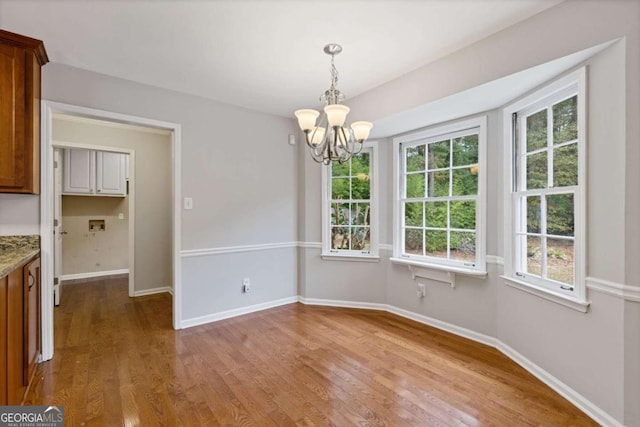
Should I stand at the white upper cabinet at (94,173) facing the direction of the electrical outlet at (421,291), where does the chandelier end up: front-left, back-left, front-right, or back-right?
front-right

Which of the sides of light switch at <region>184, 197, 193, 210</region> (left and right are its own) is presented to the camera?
front

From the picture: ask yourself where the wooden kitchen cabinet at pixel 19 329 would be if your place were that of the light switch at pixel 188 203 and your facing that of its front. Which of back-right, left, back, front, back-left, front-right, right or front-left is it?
front-right

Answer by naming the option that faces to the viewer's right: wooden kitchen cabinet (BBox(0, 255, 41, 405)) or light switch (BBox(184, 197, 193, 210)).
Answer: the wooden kitchen cabinet

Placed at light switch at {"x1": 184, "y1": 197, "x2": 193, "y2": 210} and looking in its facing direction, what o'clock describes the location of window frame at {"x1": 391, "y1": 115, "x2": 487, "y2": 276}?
The window frame is roughly at 10 o'clock from the light switch.

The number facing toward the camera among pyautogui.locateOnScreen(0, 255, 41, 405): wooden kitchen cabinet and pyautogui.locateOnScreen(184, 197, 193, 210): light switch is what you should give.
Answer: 1

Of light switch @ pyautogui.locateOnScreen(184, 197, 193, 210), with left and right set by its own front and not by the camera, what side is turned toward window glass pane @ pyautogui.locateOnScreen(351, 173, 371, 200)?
left

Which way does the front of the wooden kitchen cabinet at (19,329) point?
to the viewer's right

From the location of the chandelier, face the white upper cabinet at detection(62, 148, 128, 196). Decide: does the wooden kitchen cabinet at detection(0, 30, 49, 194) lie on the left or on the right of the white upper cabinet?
left

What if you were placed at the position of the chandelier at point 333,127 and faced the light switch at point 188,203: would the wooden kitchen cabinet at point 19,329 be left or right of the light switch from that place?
left

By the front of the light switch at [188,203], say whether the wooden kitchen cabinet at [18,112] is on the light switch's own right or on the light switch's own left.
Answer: on the light switch's own right

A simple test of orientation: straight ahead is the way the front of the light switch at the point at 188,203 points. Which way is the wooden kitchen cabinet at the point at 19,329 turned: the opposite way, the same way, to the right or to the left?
to the left

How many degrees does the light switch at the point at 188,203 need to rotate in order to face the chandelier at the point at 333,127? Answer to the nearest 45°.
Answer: approximately 45° to its left

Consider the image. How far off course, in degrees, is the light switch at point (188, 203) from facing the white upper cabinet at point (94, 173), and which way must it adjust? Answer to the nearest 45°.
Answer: approximately 135° to its right
